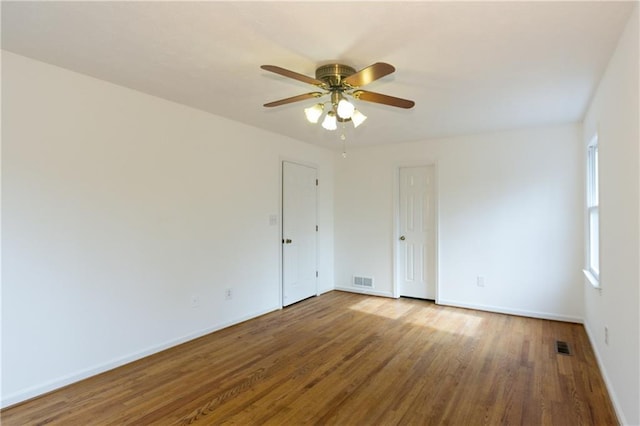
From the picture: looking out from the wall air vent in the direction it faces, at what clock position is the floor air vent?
The floor air vent is roughly at 9 o'clock from the wall air vent.

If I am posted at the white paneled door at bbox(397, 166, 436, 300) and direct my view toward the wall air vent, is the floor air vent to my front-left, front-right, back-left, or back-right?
back-left

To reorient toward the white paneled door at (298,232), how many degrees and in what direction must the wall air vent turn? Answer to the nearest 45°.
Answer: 0° — it already faces it

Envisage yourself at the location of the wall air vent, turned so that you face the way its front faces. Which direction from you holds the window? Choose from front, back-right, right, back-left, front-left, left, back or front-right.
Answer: left

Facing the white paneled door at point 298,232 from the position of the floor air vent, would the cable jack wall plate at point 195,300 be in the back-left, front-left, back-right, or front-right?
front-left

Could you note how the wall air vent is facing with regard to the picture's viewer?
facing the viewer and to the left of the viewer

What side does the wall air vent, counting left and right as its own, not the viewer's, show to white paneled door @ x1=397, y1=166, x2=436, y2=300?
left

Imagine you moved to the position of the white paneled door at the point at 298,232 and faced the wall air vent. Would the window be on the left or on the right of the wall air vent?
right

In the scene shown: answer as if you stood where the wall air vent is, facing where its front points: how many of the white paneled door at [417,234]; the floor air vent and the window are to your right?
0

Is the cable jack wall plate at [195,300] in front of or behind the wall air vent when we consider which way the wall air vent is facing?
in front
